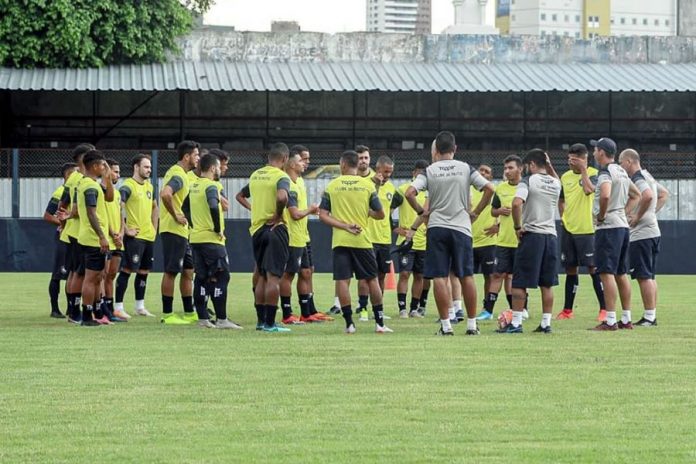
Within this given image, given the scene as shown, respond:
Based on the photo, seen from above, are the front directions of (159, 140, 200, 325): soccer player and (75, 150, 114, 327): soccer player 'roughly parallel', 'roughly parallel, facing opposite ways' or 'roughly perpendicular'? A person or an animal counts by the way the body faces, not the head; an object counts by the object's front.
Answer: roughly parallel

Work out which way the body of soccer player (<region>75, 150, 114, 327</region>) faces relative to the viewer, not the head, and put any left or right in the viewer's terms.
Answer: facing to the right of the viewer

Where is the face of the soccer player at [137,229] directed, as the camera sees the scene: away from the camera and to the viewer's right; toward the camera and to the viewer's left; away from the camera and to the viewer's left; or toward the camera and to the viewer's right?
toward the camera and to the viewer's right

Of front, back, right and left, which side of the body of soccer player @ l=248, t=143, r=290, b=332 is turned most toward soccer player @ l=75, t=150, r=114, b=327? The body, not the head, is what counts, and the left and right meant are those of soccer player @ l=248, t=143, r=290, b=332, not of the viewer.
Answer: left

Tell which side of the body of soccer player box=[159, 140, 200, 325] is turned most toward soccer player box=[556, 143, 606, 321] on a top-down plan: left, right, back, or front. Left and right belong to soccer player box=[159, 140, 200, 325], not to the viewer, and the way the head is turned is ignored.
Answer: front

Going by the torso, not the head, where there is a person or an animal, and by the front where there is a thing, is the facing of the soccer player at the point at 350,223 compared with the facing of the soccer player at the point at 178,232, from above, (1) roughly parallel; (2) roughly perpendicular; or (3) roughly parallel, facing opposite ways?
roughly perpendicular

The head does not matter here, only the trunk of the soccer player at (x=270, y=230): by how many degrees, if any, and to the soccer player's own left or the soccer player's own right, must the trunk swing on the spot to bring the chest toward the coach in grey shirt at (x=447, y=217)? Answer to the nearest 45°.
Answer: approximately 90° to the soccer player's own right

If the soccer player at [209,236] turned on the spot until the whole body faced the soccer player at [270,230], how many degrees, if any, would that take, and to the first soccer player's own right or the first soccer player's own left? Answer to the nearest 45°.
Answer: approximately 90° to the first soccer player's own right

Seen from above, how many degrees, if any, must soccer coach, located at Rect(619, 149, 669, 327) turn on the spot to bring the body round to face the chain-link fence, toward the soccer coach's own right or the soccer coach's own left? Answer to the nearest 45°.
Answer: approximately 45° to the soccer coach's own right

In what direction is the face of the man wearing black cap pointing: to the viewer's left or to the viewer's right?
to the viewer's left

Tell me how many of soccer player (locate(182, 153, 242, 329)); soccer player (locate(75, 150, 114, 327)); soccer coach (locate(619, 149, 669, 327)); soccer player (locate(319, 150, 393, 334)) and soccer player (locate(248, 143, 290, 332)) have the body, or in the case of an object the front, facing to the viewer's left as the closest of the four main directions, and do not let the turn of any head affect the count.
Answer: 1

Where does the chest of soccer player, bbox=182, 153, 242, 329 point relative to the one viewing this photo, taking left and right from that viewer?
facing away from the viewer and to the right of the viewer

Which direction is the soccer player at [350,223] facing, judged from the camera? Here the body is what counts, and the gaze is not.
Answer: away from the camera

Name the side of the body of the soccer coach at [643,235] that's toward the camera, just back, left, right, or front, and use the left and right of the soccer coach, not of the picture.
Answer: left

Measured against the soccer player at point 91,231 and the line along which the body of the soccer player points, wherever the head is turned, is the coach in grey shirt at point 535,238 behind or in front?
in front

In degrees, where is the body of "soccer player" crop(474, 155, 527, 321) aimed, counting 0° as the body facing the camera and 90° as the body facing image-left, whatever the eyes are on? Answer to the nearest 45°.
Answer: approximately 45°
